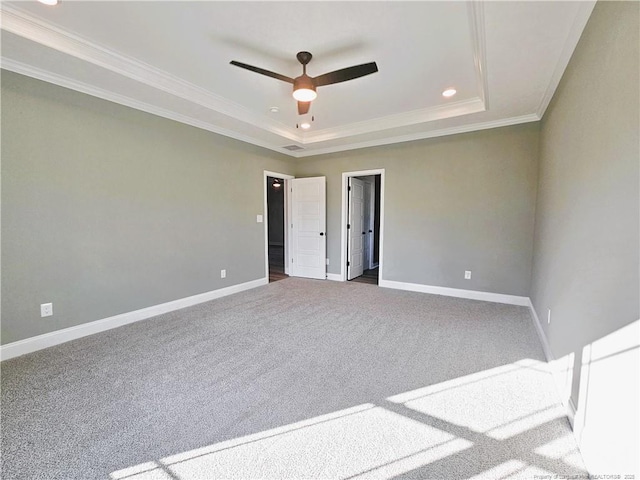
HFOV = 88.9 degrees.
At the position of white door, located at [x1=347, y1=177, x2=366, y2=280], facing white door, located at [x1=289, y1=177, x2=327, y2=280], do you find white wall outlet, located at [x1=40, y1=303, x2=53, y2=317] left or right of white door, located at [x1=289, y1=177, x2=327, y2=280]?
left

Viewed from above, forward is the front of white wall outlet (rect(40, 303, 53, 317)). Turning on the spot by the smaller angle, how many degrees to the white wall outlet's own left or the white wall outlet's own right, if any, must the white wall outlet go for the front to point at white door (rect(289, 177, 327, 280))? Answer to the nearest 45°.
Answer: approximately 90° to the white wall outlet's own left

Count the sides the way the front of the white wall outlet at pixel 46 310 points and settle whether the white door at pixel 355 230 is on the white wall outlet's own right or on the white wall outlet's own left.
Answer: on the white wall outlet's own left

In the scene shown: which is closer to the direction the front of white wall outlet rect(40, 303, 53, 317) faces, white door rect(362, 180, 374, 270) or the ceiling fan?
the ceiling fan

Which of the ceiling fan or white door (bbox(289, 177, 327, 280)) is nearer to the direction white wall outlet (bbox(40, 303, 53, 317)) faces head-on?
the ceiling fan

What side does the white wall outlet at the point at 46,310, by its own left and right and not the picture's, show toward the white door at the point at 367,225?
left

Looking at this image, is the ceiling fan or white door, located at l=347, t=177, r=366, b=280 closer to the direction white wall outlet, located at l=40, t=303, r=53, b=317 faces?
the ceiling fan
